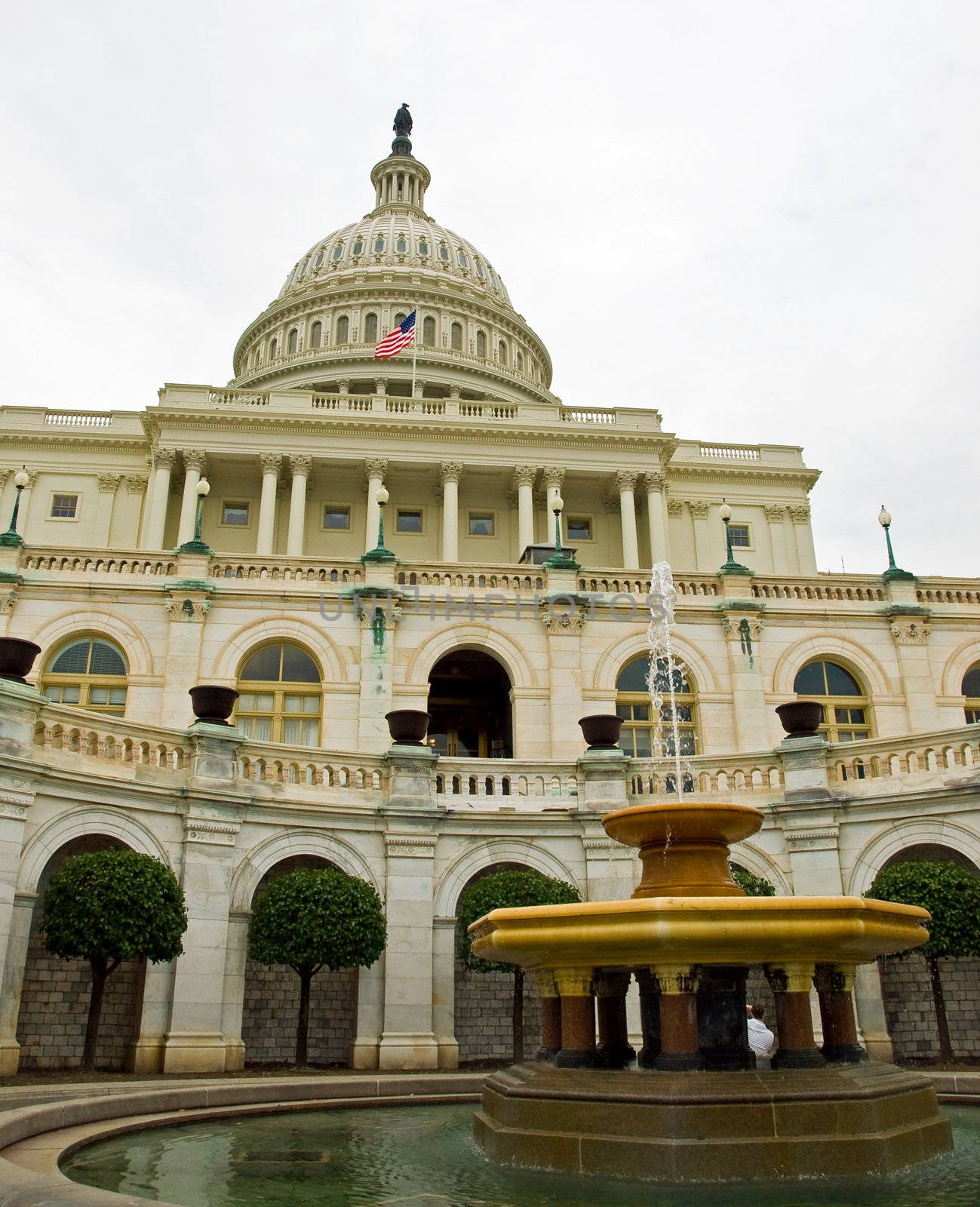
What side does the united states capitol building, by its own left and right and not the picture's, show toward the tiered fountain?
front

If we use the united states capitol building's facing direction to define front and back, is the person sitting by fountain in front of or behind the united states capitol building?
in front

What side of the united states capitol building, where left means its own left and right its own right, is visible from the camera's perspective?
front
